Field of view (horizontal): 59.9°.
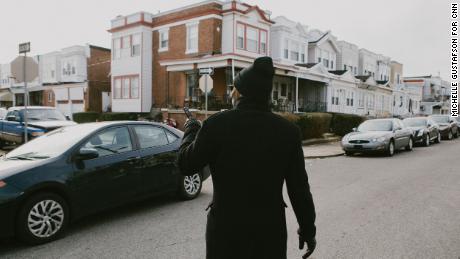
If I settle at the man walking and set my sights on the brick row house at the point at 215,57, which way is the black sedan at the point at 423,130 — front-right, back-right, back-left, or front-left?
front-right

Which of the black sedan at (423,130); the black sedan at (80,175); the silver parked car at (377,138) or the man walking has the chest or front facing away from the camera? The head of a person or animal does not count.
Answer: the man walking

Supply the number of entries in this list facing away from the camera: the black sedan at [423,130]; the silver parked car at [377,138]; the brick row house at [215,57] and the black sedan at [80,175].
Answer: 0

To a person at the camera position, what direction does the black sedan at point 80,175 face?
facing the viewer and to the left of the viewer

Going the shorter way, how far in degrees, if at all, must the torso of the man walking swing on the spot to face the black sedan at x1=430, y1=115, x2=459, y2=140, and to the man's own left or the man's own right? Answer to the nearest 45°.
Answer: approximately 45° to the man's own right

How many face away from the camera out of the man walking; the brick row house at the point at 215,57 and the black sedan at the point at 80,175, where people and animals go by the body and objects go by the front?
1

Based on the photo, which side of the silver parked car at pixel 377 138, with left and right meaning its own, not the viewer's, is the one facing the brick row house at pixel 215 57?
right

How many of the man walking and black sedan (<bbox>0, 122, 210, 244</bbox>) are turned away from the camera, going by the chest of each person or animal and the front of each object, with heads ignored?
1

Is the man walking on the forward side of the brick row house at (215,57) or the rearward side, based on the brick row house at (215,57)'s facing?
on the forward side

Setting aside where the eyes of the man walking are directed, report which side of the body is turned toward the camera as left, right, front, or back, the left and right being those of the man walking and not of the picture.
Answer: back

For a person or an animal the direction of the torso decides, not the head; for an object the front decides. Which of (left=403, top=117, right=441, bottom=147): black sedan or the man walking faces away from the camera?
the man walking

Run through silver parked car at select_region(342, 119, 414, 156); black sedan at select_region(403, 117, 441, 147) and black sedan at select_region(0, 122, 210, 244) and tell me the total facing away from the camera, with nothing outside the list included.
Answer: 0

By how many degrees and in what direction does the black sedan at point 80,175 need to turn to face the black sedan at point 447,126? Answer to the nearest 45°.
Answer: approximately 180°

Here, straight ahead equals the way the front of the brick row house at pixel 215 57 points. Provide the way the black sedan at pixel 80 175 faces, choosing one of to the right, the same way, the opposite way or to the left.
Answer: to the right

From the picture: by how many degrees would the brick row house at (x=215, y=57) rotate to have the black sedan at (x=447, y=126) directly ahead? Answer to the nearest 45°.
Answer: approximately 45° to its left
